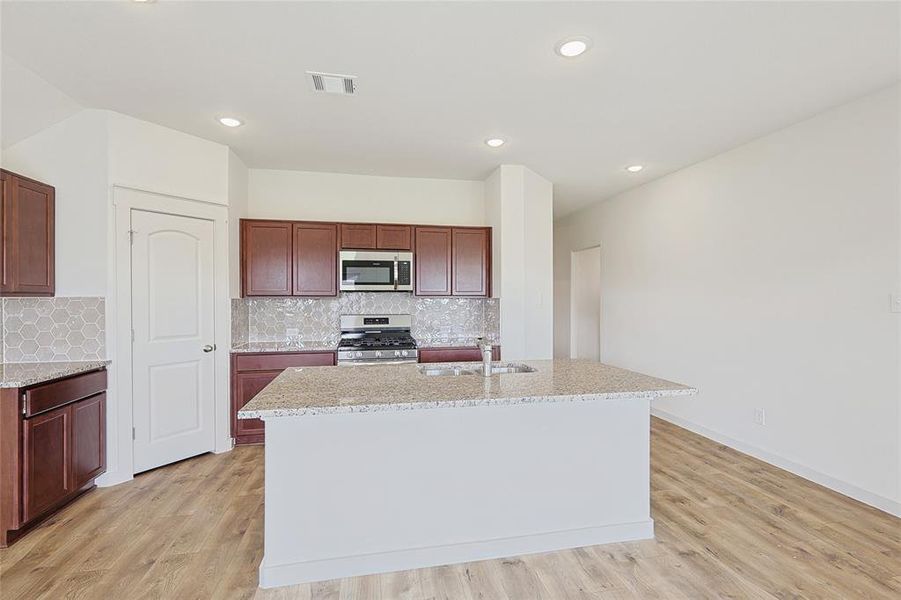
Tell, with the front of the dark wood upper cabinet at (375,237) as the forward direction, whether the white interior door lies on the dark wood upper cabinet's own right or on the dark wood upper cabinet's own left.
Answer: on the dark wood upper cabinet's own right

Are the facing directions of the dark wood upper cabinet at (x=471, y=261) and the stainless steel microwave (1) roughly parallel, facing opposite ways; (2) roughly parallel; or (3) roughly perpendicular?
roughly parallel

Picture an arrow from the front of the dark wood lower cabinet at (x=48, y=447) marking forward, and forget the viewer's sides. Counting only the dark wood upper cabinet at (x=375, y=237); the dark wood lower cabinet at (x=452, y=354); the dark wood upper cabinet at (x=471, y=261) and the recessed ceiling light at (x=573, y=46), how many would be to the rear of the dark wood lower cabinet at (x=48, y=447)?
0

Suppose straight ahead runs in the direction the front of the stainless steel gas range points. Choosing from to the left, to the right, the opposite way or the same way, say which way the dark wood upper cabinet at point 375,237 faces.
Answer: the same way

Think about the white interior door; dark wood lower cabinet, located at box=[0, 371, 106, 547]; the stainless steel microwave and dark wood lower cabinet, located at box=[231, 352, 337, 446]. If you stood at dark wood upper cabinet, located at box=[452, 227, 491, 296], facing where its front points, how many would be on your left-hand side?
0

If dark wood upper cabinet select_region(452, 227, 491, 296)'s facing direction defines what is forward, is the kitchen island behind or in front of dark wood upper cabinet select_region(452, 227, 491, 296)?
in front

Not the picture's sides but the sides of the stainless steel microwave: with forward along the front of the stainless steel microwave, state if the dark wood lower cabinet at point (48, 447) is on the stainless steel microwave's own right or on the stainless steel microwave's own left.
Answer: on the stainless steel microwave's own right

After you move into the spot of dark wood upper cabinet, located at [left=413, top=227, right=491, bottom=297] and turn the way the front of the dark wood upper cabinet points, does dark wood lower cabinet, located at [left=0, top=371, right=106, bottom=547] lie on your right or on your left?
on your right

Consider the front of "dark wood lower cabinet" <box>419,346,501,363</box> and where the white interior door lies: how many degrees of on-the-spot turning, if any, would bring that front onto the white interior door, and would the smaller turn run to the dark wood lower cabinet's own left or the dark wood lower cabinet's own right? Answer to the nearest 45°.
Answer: approximately 90° to the dark wood lower cabinet's own right

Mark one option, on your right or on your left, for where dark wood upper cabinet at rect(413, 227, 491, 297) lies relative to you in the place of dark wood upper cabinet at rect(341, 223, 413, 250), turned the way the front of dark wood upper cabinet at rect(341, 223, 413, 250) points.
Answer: on your left

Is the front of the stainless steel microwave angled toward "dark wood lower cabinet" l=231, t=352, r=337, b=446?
no

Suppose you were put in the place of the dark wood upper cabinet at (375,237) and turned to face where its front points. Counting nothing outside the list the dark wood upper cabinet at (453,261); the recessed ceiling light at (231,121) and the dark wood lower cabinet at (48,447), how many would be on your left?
1

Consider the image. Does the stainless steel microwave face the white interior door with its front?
no

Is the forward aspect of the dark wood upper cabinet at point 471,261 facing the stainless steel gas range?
no

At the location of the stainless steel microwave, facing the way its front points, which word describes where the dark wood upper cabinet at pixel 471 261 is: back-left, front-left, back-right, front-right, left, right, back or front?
left

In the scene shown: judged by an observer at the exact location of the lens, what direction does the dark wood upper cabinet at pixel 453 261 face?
facing the viewer

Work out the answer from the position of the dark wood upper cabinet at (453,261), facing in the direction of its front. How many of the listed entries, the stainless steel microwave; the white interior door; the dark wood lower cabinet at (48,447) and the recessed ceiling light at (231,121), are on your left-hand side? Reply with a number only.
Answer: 0

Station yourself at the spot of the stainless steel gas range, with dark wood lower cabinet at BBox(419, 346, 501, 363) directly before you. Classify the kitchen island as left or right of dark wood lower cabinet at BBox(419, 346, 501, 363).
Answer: right

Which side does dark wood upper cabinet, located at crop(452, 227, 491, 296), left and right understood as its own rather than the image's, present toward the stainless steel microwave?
right

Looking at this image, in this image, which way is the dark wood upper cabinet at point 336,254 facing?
toward the camera

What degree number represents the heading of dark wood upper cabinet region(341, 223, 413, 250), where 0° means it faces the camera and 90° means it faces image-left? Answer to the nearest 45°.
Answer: approximately 0°

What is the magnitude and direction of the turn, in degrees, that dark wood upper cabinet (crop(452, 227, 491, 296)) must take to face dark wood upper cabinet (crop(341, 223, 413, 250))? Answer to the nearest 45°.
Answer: approximately 90° to its right
